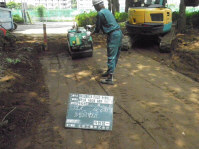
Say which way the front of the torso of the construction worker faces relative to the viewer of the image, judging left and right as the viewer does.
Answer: facing to the left of the viewer

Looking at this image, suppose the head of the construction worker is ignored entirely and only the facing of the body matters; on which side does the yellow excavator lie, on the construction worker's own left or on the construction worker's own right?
on the construction worker's own right

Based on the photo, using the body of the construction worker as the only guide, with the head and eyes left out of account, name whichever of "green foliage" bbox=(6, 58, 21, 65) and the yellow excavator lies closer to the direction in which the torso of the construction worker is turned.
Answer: the green foliage
